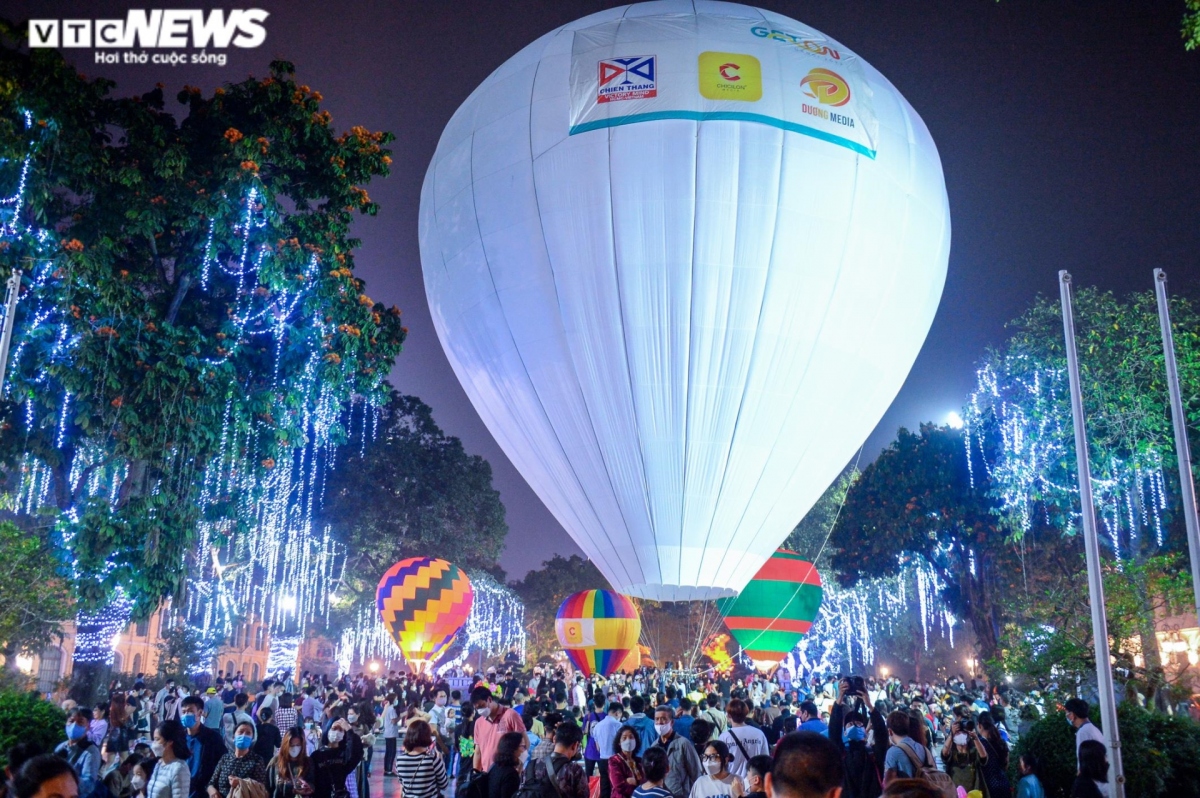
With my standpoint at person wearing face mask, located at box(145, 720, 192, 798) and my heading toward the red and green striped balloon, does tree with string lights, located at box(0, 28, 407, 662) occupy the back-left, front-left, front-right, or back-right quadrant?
front-left

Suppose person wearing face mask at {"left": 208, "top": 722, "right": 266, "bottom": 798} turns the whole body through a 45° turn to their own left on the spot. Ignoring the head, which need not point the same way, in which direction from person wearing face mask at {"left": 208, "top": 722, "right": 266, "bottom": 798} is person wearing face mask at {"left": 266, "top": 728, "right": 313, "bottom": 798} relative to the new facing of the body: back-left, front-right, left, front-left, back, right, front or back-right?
left

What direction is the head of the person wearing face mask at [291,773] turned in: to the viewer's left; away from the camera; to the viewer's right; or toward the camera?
toward the camera

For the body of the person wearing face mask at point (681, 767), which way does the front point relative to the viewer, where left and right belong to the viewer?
facing the viewer and to the left of the viewer

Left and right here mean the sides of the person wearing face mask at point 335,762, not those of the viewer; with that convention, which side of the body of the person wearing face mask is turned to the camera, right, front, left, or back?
front

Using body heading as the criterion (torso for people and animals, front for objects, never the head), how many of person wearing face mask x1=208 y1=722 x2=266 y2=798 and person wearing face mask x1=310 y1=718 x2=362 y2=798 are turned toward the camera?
2

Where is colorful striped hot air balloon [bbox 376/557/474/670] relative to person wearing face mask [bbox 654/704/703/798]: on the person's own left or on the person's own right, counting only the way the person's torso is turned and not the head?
on the person's own right

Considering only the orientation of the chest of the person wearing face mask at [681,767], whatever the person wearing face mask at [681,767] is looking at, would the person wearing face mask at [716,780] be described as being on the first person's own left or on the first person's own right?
on the first person's own left

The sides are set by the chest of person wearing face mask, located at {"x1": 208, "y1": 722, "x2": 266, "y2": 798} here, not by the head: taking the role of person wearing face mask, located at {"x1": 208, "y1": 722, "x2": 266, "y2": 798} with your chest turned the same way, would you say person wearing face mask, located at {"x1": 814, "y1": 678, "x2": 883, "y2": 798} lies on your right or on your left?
on your left

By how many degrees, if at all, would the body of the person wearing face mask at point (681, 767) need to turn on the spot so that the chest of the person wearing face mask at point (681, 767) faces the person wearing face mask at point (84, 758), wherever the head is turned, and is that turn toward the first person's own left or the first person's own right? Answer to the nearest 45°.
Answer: approximately 45° to the first person's own right

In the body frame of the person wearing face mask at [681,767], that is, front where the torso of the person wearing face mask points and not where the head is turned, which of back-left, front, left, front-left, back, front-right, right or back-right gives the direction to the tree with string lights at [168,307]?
right

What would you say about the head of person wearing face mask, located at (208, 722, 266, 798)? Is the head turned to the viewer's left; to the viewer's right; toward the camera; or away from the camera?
toward the camera

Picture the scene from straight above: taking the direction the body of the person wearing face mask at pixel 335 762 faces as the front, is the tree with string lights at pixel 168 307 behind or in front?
behind

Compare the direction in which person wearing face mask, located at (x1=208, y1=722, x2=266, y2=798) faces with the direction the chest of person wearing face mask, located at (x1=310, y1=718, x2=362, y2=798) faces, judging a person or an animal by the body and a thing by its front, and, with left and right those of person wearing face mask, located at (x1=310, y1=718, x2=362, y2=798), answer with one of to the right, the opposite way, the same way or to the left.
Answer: the same way

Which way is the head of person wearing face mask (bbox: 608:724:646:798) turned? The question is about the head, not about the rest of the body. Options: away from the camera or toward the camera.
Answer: toward the camera

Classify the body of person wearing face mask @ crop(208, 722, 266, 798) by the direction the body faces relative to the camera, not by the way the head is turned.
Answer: toward the camera

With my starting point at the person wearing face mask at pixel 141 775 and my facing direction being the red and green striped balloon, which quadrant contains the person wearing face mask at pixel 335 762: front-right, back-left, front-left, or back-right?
front-right

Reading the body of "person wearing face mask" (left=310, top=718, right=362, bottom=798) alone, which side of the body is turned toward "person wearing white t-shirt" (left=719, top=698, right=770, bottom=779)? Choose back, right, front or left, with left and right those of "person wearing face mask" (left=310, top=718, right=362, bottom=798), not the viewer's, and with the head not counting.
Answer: left

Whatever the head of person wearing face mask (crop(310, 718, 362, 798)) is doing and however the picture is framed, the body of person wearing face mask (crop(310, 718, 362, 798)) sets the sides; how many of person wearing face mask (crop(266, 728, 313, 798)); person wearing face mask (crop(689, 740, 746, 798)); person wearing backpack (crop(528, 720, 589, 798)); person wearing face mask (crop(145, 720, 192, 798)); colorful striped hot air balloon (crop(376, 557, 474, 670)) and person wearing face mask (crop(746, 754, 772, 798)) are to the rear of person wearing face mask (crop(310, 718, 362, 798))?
1

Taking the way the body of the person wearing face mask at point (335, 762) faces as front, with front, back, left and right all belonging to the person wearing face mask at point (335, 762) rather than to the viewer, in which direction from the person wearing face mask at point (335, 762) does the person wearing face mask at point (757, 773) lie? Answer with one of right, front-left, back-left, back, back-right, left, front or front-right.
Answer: front-left

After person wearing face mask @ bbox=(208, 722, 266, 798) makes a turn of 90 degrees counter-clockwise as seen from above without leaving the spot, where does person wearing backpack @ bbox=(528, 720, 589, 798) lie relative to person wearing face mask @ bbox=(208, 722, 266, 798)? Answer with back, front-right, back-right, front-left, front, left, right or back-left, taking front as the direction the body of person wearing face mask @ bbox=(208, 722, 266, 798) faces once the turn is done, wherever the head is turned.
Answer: front-right
